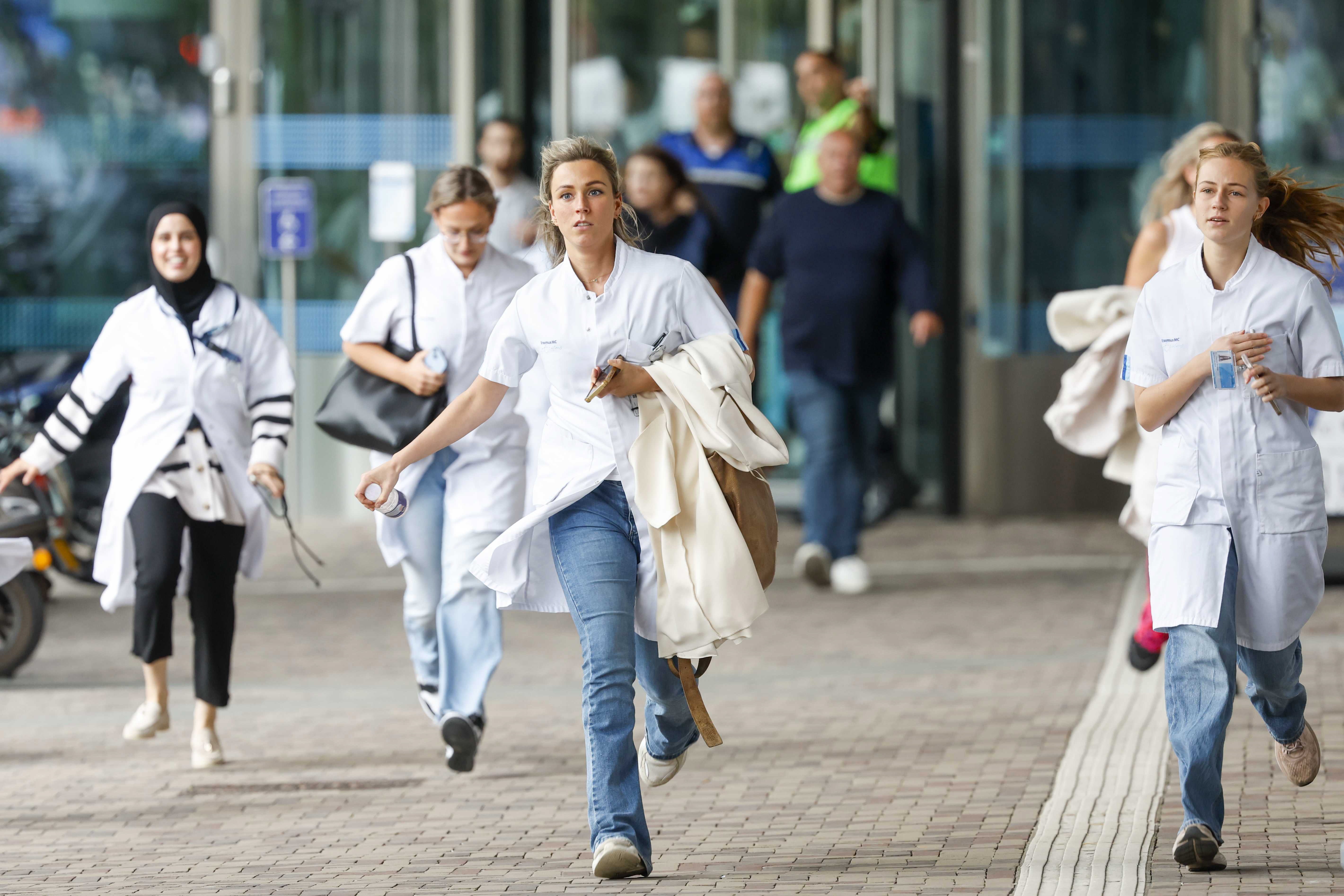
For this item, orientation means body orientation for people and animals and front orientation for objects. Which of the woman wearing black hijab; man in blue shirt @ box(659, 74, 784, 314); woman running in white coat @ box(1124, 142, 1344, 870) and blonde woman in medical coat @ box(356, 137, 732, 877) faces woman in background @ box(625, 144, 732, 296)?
the man in blue shirt

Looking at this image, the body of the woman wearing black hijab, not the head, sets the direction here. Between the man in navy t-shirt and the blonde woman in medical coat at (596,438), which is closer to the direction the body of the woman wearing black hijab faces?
the blonde woman in medical coat

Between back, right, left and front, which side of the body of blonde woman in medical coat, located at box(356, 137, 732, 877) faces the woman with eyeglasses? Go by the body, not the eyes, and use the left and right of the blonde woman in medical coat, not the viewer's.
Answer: back

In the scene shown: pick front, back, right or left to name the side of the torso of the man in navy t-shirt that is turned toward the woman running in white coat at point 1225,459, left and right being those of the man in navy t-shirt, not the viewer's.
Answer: front

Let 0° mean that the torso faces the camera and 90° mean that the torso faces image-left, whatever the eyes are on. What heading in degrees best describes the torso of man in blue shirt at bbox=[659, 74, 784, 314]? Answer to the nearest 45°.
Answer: approximately 0°

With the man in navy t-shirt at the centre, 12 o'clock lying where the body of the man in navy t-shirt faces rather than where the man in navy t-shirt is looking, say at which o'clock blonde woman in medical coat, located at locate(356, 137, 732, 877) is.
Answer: The blonde woman in medical coat is roughly at 12 o'clock from the man in navy t-shirt.

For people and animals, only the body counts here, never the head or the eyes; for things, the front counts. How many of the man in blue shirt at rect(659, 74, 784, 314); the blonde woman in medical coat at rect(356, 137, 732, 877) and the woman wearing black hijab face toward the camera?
3
